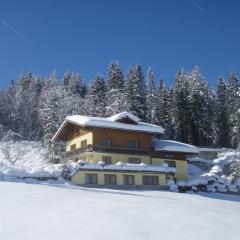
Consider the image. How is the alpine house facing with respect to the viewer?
toward the camera
